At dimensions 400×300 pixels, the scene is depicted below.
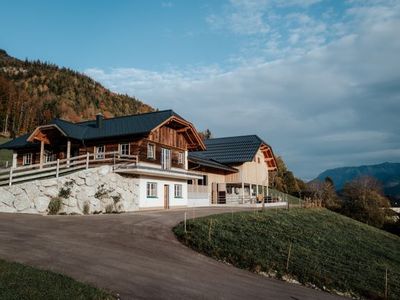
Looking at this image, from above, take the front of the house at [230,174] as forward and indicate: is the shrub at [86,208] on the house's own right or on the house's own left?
on the house's own right

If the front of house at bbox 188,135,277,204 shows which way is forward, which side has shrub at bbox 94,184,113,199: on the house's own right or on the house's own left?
on the house's own right

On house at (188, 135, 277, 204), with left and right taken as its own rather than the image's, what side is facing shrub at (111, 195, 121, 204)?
right

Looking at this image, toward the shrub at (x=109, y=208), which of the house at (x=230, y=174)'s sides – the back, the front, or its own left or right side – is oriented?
right

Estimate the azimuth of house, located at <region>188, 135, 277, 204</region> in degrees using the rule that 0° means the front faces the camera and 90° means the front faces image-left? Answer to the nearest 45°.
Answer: approximately 315°
